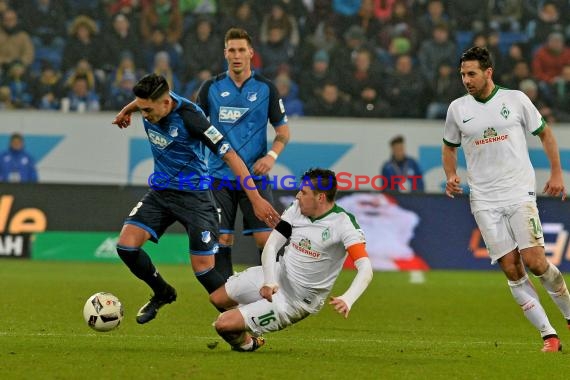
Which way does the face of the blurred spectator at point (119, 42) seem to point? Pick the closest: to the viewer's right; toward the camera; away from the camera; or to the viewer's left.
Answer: toward the camera

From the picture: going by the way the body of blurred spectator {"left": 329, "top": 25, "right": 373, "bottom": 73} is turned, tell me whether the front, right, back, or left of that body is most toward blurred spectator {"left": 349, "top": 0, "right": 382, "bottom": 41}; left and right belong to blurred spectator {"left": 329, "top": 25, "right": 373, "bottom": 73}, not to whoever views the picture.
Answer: back

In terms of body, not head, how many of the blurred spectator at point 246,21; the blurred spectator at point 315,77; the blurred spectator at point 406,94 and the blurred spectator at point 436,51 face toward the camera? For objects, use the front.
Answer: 4

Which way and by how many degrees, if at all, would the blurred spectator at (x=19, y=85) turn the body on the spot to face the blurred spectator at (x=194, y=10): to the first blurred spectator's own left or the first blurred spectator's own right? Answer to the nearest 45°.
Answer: approximately 90° to the first blurred spectator's own left

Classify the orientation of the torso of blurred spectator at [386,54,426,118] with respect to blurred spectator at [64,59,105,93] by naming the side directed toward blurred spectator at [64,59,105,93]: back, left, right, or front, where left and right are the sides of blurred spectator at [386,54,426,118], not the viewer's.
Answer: right

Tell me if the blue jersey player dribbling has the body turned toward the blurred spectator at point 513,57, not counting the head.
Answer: no

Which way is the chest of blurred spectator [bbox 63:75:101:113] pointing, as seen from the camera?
toward the camera

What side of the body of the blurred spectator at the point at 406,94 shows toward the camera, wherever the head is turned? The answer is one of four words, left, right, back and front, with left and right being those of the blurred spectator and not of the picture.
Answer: front

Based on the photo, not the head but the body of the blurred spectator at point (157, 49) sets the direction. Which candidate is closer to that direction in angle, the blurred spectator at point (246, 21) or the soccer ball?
the soccer ball

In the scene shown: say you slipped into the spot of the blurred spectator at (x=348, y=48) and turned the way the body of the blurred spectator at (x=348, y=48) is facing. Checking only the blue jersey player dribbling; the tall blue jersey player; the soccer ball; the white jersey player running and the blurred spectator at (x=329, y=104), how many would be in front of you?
5

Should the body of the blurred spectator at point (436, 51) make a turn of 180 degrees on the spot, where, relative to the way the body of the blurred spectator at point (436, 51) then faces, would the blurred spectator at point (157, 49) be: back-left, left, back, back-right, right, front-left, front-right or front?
left

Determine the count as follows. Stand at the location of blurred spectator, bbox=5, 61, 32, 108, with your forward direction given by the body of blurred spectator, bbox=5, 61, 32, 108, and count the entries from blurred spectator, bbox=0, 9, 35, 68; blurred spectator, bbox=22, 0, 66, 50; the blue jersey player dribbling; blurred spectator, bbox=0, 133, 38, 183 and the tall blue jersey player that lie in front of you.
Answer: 3

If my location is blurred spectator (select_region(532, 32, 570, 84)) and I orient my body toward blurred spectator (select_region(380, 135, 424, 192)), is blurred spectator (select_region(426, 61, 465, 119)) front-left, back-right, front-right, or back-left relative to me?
front-right

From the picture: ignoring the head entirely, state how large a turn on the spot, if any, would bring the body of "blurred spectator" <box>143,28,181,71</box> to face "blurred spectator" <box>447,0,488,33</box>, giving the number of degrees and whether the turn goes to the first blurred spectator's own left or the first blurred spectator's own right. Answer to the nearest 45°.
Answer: approximately 90° to the first blurred spectator's own left

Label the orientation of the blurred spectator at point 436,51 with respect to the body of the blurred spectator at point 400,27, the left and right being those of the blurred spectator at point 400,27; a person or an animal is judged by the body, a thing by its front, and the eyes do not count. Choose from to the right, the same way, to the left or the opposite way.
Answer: the same way

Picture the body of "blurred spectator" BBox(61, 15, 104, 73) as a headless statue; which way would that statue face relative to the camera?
toward the camera

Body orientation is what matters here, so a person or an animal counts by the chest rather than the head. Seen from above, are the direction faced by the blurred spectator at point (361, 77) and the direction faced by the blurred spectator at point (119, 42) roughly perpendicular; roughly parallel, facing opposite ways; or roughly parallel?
roughly parallel

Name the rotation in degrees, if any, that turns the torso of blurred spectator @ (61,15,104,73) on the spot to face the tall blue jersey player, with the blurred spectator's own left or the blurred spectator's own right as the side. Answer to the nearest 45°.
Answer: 0° — they already face them

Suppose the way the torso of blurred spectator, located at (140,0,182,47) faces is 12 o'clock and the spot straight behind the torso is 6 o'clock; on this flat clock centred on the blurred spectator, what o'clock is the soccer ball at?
The soccer ball is roughly at 12 o'clock from the blurred spectator.

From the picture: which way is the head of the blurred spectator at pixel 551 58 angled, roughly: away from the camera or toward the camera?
toward the camera
